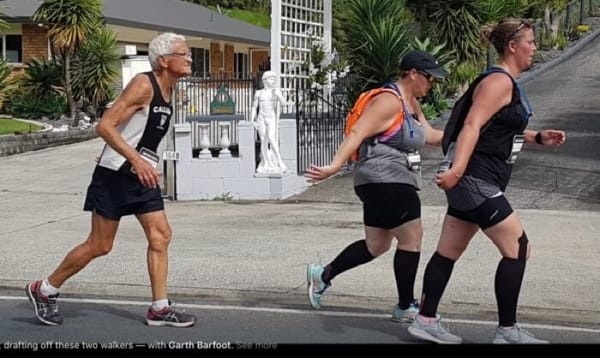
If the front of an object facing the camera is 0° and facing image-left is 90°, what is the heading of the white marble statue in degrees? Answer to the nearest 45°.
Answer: approximately 0°

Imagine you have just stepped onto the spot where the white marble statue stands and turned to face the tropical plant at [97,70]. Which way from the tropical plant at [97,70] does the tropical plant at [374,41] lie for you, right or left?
right

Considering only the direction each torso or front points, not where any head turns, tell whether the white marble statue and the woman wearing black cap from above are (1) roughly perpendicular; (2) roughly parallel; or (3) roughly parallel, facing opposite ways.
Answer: roughly perpendicular

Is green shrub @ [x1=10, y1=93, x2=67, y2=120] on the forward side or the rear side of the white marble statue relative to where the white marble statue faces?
on the rear side
